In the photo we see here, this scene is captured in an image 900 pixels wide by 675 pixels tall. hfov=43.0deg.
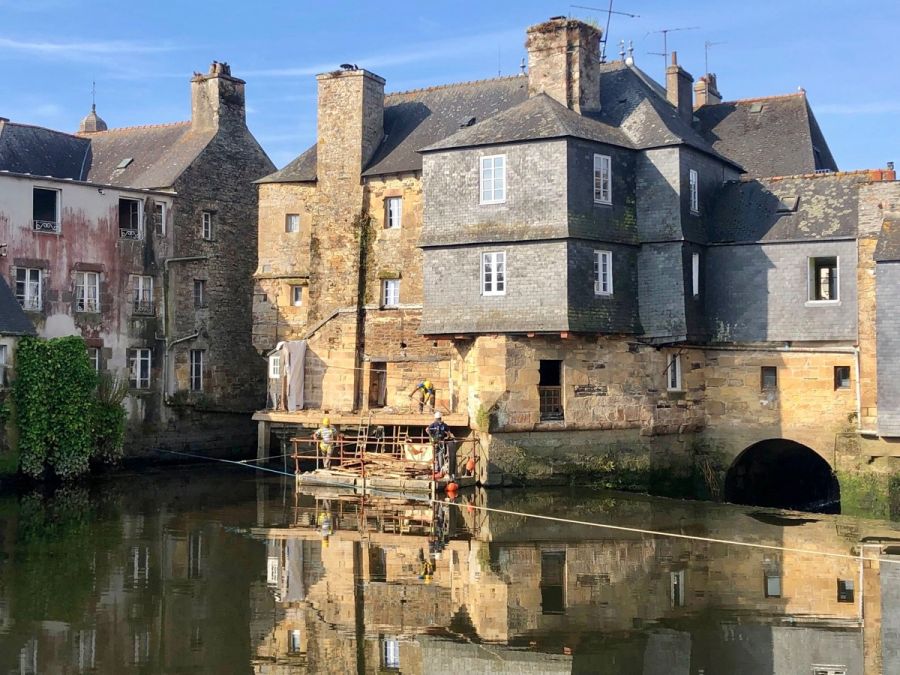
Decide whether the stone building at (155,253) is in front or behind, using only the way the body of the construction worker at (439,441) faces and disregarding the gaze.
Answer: in front

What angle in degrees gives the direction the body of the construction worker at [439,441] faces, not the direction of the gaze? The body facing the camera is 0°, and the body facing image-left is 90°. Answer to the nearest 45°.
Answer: approximately 180°

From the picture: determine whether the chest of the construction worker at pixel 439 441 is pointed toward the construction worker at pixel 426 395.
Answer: yes

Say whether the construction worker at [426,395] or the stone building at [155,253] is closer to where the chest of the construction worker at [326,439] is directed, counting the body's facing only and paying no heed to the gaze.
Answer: the stone building
